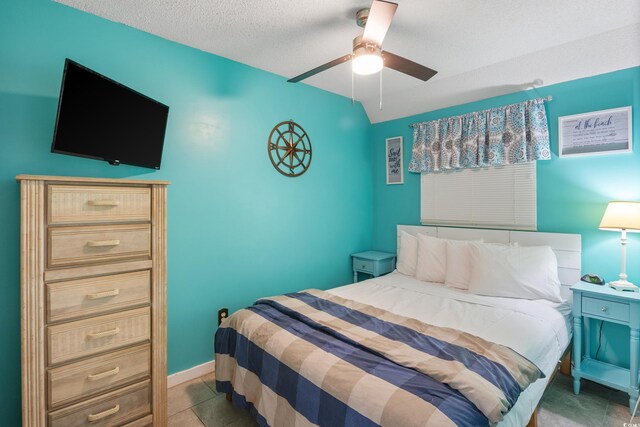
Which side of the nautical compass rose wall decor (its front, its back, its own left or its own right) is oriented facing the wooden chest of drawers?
right

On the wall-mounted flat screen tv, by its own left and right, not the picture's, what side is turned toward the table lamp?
front

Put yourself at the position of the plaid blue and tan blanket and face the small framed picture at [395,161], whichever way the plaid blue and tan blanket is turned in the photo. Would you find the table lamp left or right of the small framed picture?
right

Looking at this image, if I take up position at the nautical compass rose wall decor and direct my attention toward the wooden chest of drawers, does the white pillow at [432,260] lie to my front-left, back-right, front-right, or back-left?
back-left

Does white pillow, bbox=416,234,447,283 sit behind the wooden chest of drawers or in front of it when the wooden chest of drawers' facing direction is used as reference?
in front

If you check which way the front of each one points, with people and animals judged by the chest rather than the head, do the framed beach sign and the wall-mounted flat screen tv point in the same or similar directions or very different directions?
very different directions

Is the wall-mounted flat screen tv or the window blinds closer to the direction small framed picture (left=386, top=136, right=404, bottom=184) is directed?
the wall-mounted flat screen tv

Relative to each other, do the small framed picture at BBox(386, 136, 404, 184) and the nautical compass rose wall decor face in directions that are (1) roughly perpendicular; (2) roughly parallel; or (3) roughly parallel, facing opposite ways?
roughly perpendicular

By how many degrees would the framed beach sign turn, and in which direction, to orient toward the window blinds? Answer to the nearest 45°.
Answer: approximately 45° to its right

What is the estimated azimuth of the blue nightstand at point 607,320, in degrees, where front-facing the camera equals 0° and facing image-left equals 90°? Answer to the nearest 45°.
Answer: approximately 45°

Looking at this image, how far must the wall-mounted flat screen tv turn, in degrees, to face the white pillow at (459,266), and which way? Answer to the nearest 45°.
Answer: approximately 45° to its left
